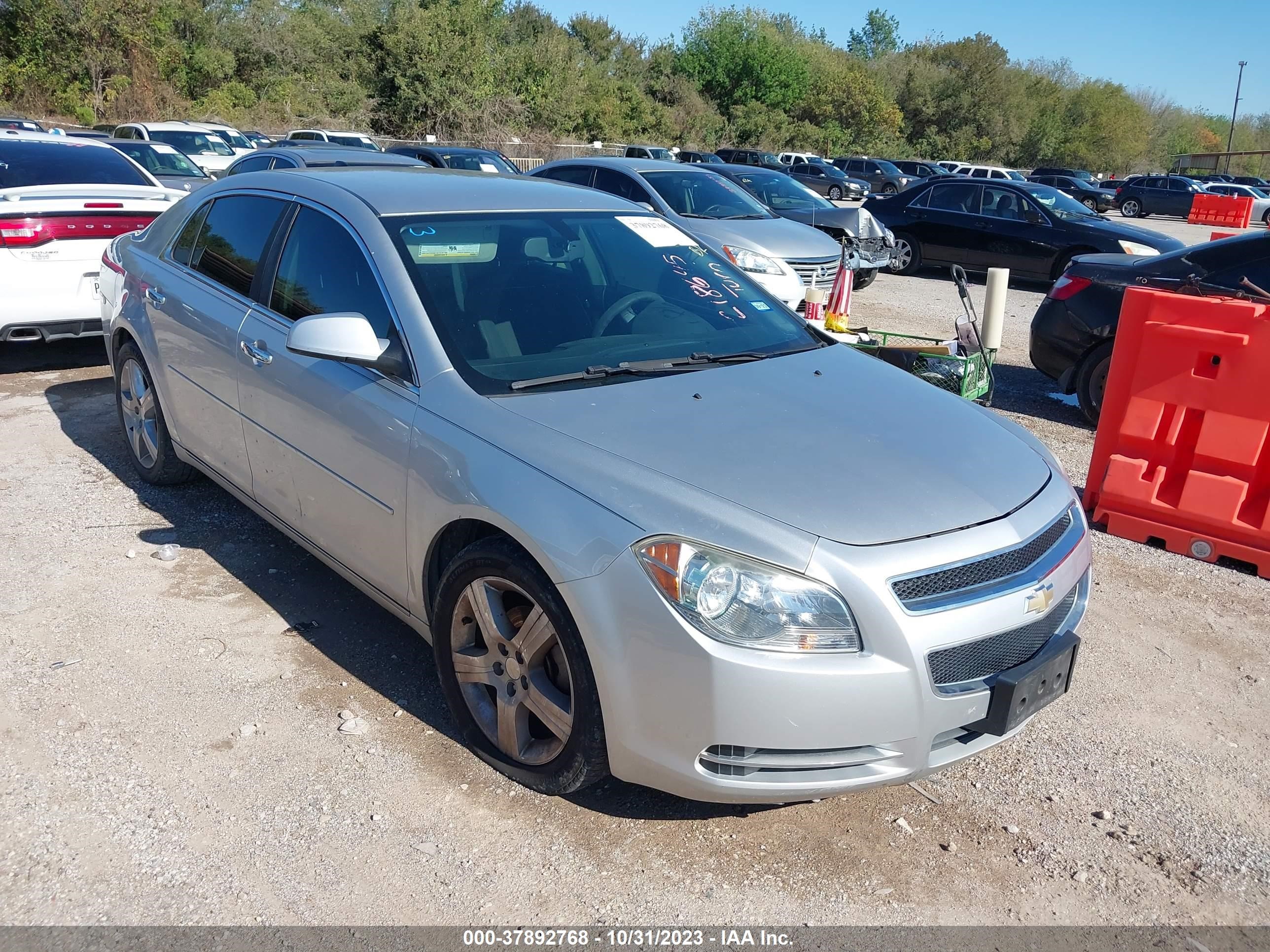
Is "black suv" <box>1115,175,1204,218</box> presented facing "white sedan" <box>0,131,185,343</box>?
no

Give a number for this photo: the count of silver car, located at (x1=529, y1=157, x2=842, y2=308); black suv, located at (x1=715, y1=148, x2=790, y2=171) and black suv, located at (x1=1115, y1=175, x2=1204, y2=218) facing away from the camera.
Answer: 0

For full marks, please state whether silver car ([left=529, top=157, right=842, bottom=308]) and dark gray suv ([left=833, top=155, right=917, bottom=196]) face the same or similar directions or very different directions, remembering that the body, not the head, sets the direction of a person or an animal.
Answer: same or similar directions

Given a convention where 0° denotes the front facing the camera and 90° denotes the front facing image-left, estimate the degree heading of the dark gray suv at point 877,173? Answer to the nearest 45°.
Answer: approximately 315°

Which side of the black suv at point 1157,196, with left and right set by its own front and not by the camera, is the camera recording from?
right

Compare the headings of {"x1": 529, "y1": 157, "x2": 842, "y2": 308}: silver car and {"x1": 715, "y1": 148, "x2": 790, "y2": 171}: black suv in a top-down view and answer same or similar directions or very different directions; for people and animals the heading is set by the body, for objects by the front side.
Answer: same or similar directions

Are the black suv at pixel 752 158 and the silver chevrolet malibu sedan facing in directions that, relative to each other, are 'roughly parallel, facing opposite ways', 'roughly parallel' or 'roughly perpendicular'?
roughly parallel

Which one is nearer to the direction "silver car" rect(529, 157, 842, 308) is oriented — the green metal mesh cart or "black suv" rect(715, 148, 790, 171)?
the green metal mesh cart

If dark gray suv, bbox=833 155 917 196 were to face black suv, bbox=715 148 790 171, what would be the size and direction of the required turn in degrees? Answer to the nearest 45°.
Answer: approximately 135° to its right

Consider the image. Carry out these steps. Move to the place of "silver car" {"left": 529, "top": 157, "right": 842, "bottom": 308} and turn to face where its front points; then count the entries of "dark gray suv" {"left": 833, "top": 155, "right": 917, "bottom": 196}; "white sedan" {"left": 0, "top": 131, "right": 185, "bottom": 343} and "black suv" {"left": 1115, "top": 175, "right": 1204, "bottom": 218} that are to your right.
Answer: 1

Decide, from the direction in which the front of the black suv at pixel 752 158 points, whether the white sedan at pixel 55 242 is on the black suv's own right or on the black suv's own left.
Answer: on the black suv's own right

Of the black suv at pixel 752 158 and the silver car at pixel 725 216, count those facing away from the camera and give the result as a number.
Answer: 0

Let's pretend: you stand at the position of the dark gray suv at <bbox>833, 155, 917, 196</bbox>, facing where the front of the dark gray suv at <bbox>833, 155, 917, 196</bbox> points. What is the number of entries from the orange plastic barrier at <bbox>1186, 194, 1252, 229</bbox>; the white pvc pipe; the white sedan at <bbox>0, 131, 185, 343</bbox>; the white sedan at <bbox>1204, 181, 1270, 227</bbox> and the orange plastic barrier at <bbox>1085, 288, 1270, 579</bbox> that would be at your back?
0

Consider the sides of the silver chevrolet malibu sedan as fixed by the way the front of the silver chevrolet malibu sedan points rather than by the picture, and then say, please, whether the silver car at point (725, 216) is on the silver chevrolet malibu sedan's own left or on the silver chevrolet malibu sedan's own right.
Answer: on the silver chevrolet malibu sedan's own left

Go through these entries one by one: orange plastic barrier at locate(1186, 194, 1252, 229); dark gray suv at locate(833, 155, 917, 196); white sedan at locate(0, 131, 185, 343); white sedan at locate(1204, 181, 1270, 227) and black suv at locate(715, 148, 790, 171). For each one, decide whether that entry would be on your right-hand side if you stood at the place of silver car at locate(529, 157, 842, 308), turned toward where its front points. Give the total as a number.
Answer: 1
